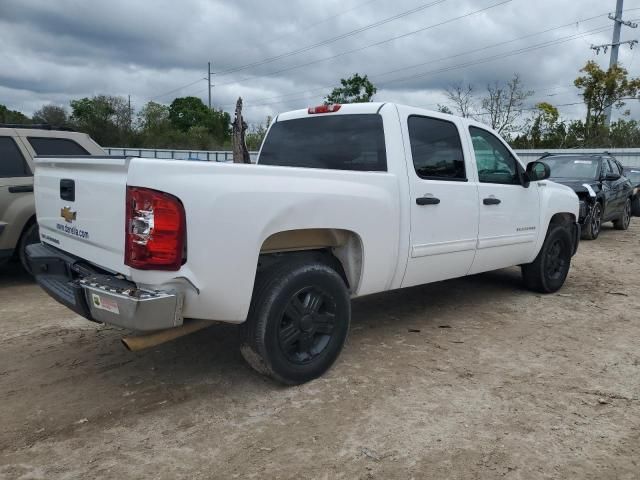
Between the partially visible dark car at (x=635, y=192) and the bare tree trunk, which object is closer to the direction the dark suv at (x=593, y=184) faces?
the bare tree trunk

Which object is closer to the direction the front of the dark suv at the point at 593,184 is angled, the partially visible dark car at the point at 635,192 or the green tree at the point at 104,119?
the green tree

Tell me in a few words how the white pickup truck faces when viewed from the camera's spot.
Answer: facing away from the viewer and to the right of the viewer

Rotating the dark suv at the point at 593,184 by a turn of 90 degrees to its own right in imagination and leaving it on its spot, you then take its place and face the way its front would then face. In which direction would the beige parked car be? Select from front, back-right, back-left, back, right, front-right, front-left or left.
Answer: left

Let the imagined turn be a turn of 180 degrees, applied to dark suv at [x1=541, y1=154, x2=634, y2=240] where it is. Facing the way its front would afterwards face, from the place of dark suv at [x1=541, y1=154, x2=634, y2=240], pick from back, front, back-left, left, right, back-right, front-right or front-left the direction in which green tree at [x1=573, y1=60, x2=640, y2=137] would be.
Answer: front-left

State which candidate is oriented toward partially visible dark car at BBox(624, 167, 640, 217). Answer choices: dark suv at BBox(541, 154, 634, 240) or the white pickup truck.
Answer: the white pickup truck

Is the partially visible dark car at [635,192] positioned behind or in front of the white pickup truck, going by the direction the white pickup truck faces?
in front

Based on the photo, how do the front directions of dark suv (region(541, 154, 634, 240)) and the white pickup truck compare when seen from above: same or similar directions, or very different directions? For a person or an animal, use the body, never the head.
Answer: very different directions

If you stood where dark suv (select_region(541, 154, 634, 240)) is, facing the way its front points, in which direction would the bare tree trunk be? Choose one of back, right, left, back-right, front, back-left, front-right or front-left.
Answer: right

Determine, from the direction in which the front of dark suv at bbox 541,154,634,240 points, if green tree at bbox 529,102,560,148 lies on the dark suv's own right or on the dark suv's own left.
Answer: on the dark suv's own right

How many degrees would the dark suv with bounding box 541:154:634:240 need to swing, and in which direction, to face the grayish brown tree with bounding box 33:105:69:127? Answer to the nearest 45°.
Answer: approximately 90° to its right

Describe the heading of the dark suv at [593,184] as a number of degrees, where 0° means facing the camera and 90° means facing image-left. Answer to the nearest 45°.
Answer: approximately 45°
